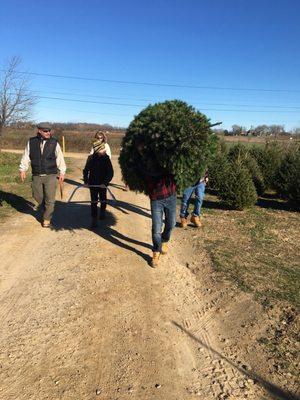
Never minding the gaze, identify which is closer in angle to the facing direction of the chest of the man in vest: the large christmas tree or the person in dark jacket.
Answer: the large christmas tree

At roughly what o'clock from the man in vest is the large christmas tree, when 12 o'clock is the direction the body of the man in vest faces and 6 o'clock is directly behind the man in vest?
The large christmas tree is roughly at 11 o'clock from the man in vest.

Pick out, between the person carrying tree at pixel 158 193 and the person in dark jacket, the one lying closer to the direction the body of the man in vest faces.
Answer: the person carrying tree

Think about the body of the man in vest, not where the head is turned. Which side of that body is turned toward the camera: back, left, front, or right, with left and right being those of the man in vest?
front

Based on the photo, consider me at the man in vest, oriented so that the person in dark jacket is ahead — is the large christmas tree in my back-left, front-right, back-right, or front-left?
front-right

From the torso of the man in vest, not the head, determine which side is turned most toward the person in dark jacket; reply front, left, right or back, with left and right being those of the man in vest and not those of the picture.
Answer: left

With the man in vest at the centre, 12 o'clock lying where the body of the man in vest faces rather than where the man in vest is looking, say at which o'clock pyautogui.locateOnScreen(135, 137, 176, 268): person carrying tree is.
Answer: The person carrying tree is roughly at 11 o'clock from the man in vest.
